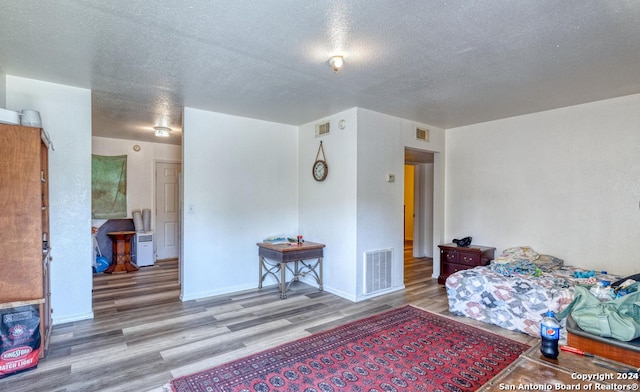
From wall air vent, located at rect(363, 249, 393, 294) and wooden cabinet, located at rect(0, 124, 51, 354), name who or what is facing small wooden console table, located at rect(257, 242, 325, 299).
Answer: the wooden cabinet

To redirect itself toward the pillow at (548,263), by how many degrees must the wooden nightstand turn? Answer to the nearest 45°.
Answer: approximately 135° to its left

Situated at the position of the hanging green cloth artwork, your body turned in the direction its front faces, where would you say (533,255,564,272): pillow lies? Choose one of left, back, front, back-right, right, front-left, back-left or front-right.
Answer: front-left

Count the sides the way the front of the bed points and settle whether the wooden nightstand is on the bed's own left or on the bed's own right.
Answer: on the bed's own right

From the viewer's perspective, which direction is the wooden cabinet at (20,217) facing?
to the viewer's right

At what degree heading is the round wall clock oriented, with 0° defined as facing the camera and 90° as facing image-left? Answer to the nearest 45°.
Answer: approximately 45°

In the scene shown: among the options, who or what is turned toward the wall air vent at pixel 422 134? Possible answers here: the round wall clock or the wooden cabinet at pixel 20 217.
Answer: the wooden cabinet

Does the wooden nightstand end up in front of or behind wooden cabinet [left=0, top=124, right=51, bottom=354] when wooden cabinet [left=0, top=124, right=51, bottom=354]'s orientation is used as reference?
in front

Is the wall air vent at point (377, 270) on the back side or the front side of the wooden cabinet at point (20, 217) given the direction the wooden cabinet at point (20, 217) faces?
on the front side

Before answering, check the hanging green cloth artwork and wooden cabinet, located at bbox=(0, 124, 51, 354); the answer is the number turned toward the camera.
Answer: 1

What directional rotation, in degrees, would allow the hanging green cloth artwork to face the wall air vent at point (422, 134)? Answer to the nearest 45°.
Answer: approximately 45° to its left

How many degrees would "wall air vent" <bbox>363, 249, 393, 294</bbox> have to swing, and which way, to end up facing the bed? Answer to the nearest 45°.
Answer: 0° — it already faces it

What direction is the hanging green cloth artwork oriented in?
toward the camera
